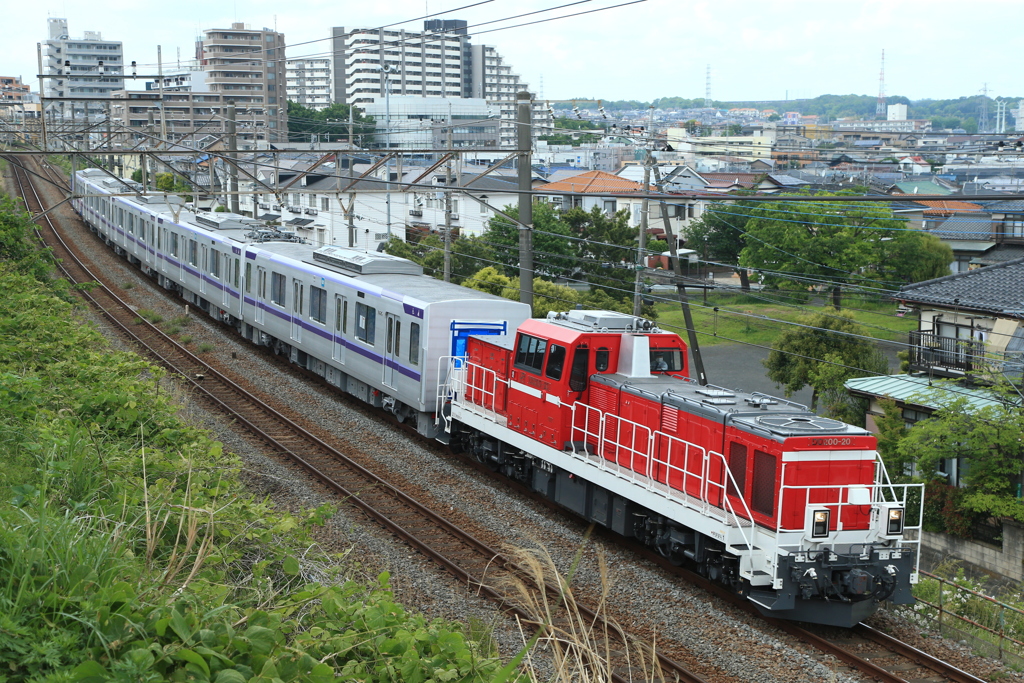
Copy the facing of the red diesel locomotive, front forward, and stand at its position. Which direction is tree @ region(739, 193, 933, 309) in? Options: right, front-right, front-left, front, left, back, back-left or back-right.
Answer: back-left

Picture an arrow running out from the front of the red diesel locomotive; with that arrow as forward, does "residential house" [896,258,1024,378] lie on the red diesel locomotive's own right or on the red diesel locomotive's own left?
on the red diesel locomotive's own left

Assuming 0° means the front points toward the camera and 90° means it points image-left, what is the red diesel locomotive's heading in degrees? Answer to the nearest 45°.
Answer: approximately 315°

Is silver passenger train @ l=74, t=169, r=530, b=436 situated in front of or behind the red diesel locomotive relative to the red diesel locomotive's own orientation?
behind

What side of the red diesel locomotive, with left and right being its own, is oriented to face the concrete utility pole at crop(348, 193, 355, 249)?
back

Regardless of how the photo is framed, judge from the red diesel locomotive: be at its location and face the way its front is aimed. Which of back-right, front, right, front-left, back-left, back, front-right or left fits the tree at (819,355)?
back-left

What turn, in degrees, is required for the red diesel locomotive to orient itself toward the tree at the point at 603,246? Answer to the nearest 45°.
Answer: approximately 135° to its left

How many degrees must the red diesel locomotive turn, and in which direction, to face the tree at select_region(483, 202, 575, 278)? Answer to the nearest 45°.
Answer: approximately 135° to its left

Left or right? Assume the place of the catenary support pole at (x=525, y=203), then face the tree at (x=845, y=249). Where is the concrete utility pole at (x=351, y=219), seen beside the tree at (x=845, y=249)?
left
